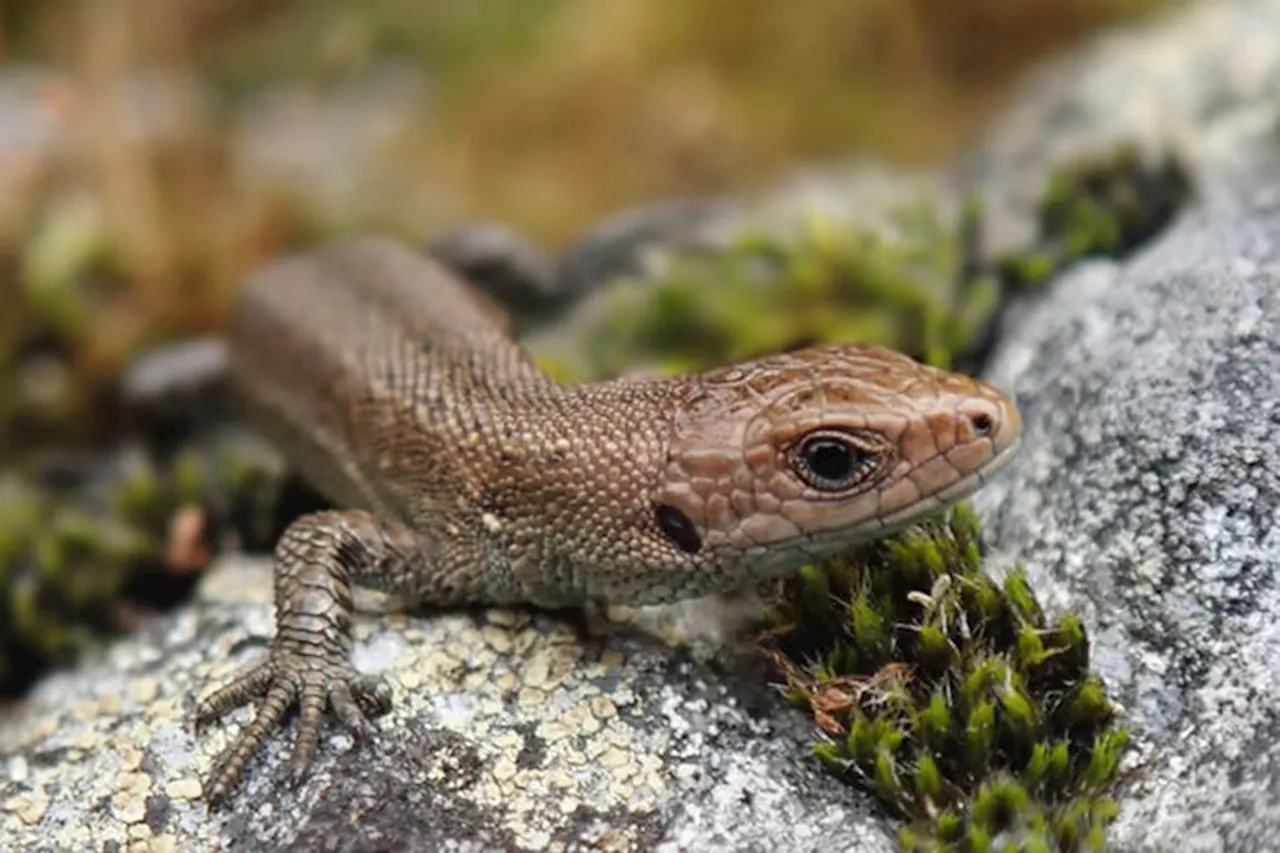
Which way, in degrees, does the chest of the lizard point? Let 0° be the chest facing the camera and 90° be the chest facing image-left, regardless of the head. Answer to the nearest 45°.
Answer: approximately 315°

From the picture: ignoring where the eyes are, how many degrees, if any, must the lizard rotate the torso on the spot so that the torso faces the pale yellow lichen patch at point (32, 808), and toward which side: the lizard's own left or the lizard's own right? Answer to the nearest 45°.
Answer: approximately 135° to the lizard's own right

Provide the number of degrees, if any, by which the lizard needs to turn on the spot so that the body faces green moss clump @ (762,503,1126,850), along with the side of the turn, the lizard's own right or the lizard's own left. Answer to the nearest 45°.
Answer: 0° — it already faces it

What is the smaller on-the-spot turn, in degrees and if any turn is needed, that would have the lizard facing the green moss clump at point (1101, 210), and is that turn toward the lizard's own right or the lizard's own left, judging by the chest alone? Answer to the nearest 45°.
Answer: approximately 90° to the lizard's own left

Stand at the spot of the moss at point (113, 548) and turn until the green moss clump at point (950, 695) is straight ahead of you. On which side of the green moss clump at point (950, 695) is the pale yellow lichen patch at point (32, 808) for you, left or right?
right

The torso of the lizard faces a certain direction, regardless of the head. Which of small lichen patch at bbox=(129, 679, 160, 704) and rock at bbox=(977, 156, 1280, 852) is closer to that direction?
the rock

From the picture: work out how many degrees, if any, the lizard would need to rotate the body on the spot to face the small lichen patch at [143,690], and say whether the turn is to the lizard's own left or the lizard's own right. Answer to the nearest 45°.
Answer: approximately 135° to the lizard's own right

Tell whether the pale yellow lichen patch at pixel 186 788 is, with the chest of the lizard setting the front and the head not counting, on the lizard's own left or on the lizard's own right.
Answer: on the lizard's own right
